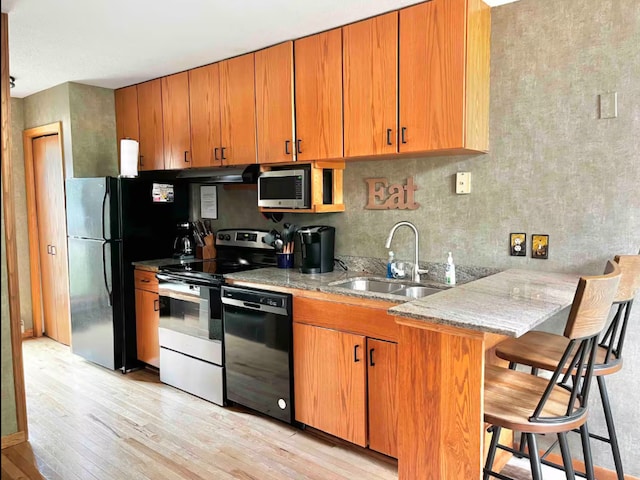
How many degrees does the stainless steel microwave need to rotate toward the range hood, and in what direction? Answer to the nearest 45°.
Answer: approximately 90° to its right

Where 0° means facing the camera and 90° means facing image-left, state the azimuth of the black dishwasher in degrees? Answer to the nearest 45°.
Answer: approximately 45°

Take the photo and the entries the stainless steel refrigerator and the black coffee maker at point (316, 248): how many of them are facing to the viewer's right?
0

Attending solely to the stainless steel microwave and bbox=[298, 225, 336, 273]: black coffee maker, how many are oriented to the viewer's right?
0

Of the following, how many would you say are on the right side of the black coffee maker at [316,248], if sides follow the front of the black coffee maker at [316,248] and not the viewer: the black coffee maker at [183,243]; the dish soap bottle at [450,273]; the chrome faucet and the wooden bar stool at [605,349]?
1

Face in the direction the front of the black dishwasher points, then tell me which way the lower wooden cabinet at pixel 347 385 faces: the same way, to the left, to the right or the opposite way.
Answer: the same way

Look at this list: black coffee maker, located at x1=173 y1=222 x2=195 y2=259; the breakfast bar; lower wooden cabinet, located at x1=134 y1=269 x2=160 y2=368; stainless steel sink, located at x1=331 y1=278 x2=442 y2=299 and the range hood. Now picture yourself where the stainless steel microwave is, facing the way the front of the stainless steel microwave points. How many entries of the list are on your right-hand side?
3

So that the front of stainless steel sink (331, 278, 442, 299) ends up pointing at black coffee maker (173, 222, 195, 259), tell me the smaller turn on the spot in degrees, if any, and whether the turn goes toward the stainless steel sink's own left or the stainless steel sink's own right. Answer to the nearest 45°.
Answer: approximately 90° to the stainless steel sink's own right

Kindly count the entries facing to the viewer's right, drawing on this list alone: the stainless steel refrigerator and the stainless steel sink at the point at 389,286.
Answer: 0

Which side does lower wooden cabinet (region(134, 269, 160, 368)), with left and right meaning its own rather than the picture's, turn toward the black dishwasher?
left

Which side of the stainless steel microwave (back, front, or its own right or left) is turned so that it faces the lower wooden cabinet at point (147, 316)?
right

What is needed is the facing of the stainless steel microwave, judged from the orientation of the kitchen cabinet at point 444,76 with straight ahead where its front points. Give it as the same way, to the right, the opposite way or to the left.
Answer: the same way

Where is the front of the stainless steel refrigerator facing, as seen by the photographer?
facing the viewer and to the left of the viewer

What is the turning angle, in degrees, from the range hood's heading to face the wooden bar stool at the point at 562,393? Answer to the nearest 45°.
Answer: approximately 90° to its left

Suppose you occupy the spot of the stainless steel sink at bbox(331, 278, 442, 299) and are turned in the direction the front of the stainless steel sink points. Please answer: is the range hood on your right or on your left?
on your right

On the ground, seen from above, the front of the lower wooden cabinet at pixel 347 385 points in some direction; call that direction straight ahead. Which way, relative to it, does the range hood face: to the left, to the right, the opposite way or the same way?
the same way
